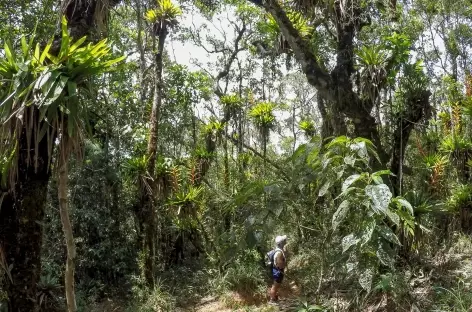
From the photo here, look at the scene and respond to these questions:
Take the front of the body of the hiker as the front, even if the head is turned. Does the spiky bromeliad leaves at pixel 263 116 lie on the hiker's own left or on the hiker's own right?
on the hiker's own left

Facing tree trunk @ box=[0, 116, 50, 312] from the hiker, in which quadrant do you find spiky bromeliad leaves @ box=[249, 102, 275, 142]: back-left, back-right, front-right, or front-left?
back-right

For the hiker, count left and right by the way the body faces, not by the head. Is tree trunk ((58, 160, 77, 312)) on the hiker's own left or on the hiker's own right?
on the hiker's own right

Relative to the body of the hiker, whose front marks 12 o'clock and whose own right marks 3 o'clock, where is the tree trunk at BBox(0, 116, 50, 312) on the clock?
The tree trunk is roughly at 4 o'clock from the hiker.

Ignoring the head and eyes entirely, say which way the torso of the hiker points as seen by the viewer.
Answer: to the viewer's right

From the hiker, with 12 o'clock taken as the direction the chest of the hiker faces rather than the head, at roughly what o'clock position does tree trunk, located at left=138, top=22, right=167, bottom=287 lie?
The tree trunk is roughly at 7 o'clock from the hiker.

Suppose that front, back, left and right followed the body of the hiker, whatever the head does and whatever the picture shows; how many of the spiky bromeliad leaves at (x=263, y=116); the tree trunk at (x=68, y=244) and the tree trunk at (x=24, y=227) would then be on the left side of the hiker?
1
